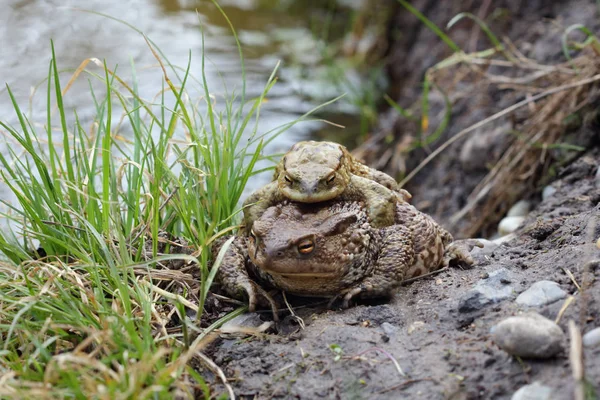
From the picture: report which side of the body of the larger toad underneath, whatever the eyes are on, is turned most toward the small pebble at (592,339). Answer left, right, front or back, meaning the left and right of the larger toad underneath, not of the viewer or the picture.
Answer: left

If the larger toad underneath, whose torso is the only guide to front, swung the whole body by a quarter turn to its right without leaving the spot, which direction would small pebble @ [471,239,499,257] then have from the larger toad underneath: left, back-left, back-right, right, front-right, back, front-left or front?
right

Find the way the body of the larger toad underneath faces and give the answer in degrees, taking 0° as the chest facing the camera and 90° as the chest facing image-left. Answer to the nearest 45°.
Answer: approximately 45°

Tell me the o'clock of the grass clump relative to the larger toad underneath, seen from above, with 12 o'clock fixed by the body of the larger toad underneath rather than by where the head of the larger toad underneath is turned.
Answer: The grass clump is roughly at 1 o'clock from the larger toad underneath.

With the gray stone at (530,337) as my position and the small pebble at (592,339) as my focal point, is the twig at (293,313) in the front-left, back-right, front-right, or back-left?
back-left
